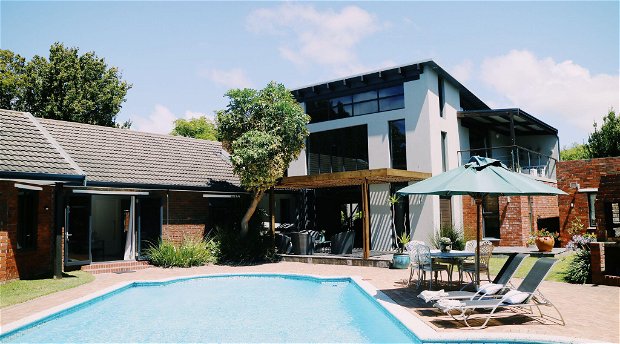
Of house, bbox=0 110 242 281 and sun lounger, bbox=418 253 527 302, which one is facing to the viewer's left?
the sun lounger

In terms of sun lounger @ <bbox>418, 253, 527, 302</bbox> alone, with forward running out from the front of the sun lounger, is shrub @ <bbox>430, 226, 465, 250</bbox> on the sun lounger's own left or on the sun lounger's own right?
on the sun lounger's own right

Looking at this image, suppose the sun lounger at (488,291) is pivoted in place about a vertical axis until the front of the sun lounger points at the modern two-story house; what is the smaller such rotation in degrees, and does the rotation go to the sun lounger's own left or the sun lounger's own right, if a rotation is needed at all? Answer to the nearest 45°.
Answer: approximately 90° to the sun lounger's own right

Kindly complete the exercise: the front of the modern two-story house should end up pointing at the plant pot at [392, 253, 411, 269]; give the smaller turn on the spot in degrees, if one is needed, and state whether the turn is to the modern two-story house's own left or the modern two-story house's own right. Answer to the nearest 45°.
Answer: approximately 45° to the modern two-story house's own left

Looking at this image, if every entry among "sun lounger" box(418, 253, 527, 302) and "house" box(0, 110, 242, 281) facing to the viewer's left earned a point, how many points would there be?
1

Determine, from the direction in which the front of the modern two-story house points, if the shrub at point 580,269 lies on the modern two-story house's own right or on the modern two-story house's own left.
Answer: on the modern two-story house's own left

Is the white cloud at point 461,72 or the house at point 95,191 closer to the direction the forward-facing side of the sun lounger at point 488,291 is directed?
the house

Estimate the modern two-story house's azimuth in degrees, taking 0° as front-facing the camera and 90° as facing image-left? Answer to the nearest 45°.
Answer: approximately 45°

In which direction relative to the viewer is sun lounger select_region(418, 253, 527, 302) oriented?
to the viewer's left

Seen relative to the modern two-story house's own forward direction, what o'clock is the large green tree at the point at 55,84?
The large green tree is roughly at 2 o'clock from the modern two-story house.

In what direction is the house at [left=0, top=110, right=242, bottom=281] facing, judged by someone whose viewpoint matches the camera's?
facing the viewer and to the right of the viewer

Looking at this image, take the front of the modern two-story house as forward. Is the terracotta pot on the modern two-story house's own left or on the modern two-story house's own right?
on the modern two-story house's own left
